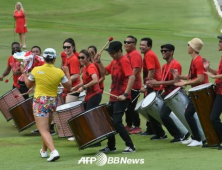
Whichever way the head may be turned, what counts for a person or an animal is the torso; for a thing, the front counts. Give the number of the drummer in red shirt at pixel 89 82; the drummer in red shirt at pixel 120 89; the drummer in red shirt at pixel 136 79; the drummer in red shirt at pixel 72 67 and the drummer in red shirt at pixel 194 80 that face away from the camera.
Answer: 0

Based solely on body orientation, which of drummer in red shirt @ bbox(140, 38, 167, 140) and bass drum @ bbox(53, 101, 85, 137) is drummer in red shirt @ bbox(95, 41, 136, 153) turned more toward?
the bass drum

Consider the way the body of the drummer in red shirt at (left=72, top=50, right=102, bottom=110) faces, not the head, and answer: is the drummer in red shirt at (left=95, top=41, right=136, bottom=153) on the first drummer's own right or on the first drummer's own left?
on the first drummer's own left

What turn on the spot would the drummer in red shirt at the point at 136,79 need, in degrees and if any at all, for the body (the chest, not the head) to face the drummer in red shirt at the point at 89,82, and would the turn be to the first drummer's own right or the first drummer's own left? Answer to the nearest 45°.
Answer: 0° — they already face them

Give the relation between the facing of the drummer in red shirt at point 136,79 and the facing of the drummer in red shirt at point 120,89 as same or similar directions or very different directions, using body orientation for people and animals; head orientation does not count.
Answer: same or similar directions

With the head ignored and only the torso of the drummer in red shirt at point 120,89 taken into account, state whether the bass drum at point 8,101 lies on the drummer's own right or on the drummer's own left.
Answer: on the drummer's own right

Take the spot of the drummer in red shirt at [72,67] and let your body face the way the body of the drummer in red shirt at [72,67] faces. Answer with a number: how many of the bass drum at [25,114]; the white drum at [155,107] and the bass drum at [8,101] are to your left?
1

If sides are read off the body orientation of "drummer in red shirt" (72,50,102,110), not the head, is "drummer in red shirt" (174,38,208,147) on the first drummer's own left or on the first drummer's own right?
on the first drummer's own left

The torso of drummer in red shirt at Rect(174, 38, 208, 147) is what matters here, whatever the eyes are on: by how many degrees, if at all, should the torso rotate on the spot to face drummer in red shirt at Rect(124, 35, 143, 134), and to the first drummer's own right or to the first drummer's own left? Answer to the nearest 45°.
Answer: approximately 45° to the first drummer's own right

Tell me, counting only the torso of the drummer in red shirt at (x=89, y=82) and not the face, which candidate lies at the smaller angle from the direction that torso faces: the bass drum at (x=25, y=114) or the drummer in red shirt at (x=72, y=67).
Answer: the bass drum

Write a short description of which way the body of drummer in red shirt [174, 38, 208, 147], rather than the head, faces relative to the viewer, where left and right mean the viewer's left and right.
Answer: facing to the left of the viewer

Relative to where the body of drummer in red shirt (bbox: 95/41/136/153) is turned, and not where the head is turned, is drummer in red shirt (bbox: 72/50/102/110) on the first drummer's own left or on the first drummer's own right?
on the first drummer's own right

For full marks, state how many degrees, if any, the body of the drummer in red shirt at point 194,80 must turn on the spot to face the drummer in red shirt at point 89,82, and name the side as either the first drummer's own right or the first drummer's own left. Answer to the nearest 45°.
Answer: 0° — they already face them

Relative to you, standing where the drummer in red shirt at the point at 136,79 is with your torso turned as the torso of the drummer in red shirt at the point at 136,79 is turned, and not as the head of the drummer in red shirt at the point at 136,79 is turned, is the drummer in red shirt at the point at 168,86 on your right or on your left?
on your left

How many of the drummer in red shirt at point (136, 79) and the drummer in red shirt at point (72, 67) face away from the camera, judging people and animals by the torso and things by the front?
0

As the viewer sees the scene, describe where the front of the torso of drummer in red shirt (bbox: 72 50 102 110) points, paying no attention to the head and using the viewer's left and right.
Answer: facing the viewer and to the left of the viewer
